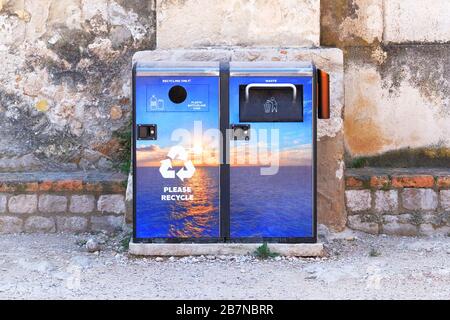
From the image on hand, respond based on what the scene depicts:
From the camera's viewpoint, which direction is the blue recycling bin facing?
toward the camera
